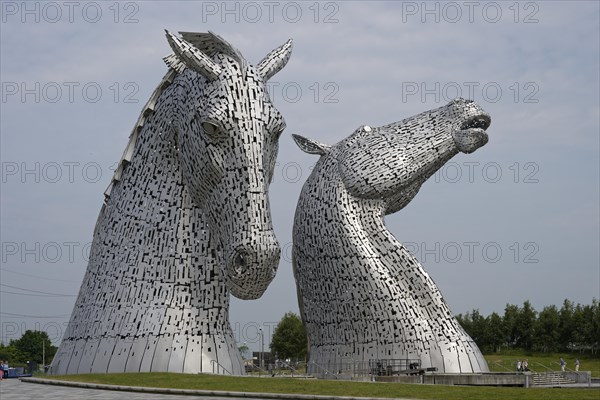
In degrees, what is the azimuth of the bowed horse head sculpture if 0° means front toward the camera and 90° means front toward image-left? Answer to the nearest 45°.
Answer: approximately 315°
